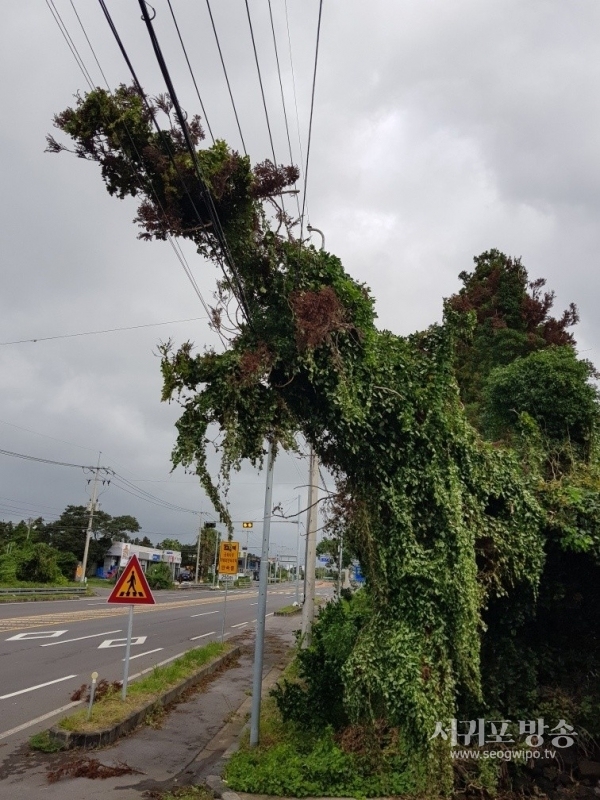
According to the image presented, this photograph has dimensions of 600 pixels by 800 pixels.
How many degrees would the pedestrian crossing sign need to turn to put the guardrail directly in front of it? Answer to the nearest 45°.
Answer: approximately 180°

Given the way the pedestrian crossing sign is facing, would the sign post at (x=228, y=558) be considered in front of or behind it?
behind

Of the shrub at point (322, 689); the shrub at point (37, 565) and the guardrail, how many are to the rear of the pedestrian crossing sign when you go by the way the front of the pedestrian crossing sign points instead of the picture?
2

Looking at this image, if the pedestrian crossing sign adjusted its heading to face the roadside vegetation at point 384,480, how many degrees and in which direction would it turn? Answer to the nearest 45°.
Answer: approximately 45° to its left

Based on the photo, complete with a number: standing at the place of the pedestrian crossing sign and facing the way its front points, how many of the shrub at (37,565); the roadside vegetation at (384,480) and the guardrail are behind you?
2

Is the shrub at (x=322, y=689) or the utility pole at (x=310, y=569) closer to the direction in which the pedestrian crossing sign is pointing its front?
the shrub

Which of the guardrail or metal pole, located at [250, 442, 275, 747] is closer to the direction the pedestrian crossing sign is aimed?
the metal pole

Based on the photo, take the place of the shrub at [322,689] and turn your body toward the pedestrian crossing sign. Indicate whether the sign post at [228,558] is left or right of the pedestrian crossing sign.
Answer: right

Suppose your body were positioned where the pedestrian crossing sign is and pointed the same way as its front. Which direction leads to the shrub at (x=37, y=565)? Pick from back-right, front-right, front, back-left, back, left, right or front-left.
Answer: back

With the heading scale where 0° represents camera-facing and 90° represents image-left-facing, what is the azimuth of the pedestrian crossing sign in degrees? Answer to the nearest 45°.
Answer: approximately 0°

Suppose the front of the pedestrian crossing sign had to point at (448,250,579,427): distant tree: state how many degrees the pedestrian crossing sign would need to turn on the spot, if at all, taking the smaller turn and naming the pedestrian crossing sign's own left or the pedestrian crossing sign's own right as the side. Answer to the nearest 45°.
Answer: approximately 90° to the pedestrian crossing sign's own left

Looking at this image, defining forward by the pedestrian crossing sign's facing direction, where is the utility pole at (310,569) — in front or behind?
behind
